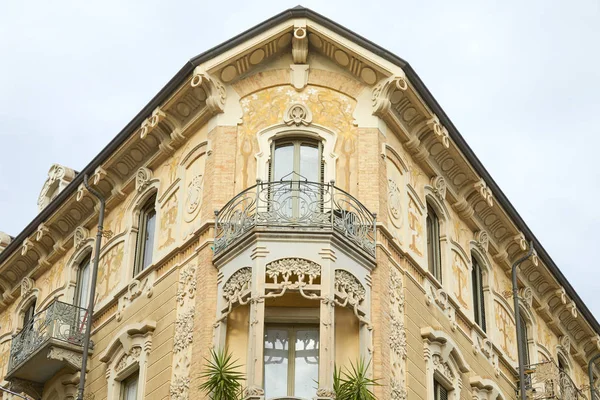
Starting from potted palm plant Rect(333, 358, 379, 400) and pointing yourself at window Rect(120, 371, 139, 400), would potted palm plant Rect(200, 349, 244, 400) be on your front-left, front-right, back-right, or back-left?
front-left

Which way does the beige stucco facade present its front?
toward the camera
